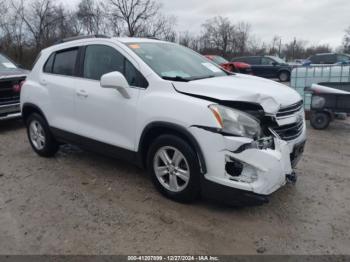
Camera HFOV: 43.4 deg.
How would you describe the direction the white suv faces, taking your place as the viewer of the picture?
facing the viewer and to the right of the viewer

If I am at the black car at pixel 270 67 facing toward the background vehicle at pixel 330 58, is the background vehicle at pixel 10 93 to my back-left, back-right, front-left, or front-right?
back-right

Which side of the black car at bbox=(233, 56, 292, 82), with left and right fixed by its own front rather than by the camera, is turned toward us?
right

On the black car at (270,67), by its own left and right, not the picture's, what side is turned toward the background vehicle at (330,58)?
front

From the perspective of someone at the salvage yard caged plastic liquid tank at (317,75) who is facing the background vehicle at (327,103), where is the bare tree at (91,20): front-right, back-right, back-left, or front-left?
back-right

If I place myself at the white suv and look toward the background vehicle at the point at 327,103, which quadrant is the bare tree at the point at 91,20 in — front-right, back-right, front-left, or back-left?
front-left

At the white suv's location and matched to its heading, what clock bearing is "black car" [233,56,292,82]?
The black car is roughly at 8 o'clock from the white suv.

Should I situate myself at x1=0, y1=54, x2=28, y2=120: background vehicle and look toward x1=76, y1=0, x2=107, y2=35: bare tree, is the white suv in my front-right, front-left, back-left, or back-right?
back-right

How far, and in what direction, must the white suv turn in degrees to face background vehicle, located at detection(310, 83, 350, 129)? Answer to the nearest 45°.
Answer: approximately 90° to its left

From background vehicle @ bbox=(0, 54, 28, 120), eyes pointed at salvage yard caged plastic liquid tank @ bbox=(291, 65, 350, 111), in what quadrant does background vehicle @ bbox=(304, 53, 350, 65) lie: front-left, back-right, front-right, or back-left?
front-left
